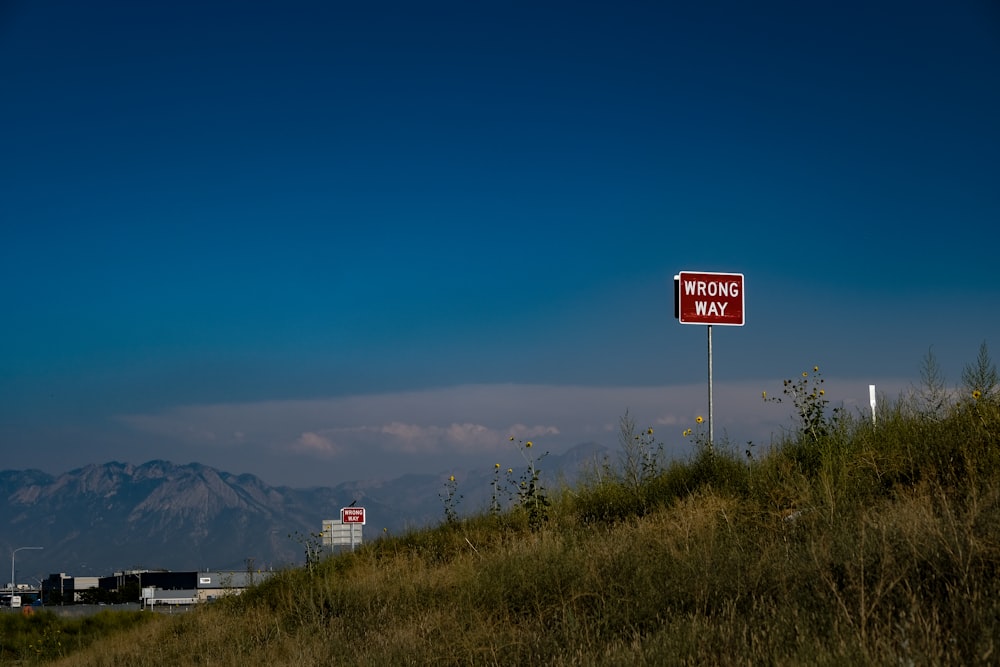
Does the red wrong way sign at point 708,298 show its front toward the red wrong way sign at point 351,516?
no

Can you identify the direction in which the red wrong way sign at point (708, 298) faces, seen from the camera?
facing the viewer and to the right of the viewer
